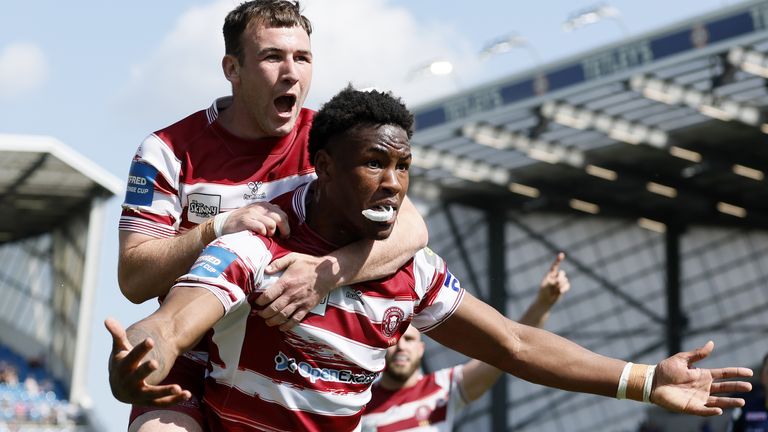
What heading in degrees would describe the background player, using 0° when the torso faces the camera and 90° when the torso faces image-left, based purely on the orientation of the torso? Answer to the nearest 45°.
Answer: approximately 0°
